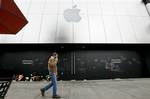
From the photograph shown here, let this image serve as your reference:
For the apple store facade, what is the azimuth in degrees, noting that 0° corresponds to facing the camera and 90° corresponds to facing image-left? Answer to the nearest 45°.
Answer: approximately 0°
